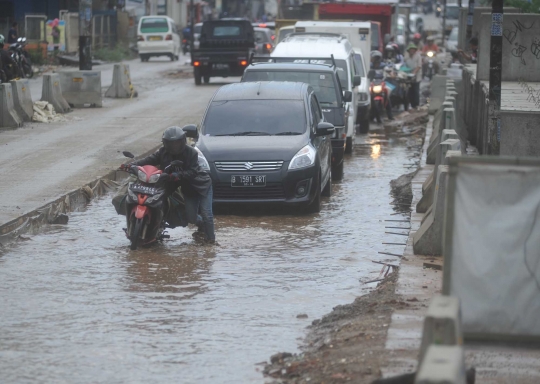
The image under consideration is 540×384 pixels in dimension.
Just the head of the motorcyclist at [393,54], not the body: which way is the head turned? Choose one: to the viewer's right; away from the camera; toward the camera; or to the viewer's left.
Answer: toward the camera

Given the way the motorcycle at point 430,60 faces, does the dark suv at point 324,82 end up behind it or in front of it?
in front

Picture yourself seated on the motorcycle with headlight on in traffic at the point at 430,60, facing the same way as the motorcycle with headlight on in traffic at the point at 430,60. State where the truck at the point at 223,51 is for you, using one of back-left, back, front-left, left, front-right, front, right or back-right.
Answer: front-right

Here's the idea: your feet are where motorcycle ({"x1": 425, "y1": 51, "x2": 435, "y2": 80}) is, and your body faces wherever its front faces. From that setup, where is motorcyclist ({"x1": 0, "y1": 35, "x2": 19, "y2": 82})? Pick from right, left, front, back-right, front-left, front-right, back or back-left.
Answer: front-right

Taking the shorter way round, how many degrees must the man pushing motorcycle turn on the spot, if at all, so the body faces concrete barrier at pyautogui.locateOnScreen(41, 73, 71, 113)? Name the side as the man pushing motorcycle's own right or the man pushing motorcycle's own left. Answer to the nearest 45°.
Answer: approximately 135° to the man pushing motorcycle's own right

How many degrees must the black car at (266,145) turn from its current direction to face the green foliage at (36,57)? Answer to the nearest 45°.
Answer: approximately 180°

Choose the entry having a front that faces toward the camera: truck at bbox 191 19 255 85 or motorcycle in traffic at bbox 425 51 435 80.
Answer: the motorcycle in traffic

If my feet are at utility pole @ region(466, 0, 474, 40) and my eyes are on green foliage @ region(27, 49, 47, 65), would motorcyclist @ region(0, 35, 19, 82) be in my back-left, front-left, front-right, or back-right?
front-left

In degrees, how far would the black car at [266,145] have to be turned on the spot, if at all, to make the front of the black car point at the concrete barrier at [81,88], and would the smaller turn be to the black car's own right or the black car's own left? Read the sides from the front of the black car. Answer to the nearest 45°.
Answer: approximately 180°

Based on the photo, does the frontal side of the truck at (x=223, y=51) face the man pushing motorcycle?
no

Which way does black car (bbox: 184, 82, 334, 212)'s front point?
toward the camera

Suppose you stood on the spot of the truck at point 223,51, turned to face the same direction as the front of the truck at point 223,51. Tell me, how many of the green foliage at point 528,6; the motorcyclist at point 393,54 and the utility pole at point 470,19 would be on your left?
0

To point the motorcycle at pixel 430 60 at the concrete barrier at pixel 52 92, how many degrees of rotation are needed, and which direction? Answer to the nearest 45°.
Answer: approximately 45° to its right

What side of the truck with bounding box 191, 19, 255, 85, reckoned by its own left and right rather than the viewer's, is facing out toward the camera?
back

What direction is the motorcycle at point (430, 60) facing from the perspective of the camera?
toward the camera

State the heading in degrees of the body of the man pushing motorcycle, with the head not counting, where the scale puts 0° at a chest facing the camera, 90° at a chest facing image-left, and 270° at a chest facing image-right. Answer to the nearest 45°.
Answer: approximately 45°

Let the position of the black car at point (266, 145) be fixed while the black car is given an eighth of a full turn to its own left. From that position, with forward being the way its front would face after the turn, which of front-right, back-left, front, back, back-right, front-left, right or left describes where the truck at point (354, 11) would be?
back-left
